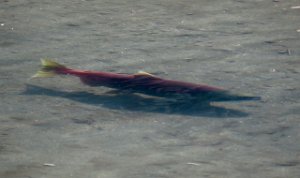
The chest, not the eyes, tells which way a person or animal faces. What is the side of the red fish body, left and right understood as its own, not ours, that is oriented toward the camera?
right
